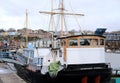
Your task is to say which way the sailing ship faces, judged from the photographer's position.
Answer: facing away from the viewer and to the left of the viewer
